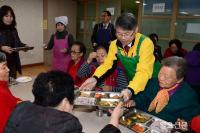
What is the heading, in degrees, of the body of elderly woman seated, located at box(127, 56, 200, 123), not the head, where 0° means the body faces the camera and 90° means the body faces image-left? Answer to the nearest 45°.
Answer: approximately 45°

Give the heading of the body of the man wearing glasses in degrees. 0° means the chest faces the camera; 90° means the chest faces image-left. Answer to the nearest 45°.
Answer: approximately 45°

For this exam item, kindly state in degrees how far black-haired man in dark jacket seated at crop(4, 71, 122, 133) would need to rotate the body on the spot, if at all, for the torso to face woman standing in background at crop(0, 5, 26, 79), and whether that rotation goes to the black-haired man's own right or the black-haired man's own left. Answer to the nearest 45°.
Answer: approximately 45° to the black-haired man's own left

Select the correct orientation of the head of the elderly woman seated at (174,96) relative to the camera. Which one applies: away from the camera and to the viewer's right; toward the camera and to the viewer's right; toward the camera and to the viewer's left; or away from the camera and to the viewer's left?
toward the camera and to the viewer's left

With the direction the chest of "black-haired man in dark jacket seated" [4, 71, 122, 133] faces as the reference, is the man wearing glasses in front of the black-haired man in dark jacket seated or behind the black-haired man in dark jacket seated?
in front

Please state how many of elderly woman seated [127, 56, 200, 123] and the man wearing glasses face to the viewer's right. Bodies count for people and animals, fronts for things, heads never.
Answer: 0

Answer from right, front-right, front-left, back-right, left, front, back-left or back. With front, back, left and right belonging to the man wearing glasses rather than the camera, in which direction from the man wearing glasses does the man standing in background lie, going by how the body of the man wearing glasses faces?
back-right
